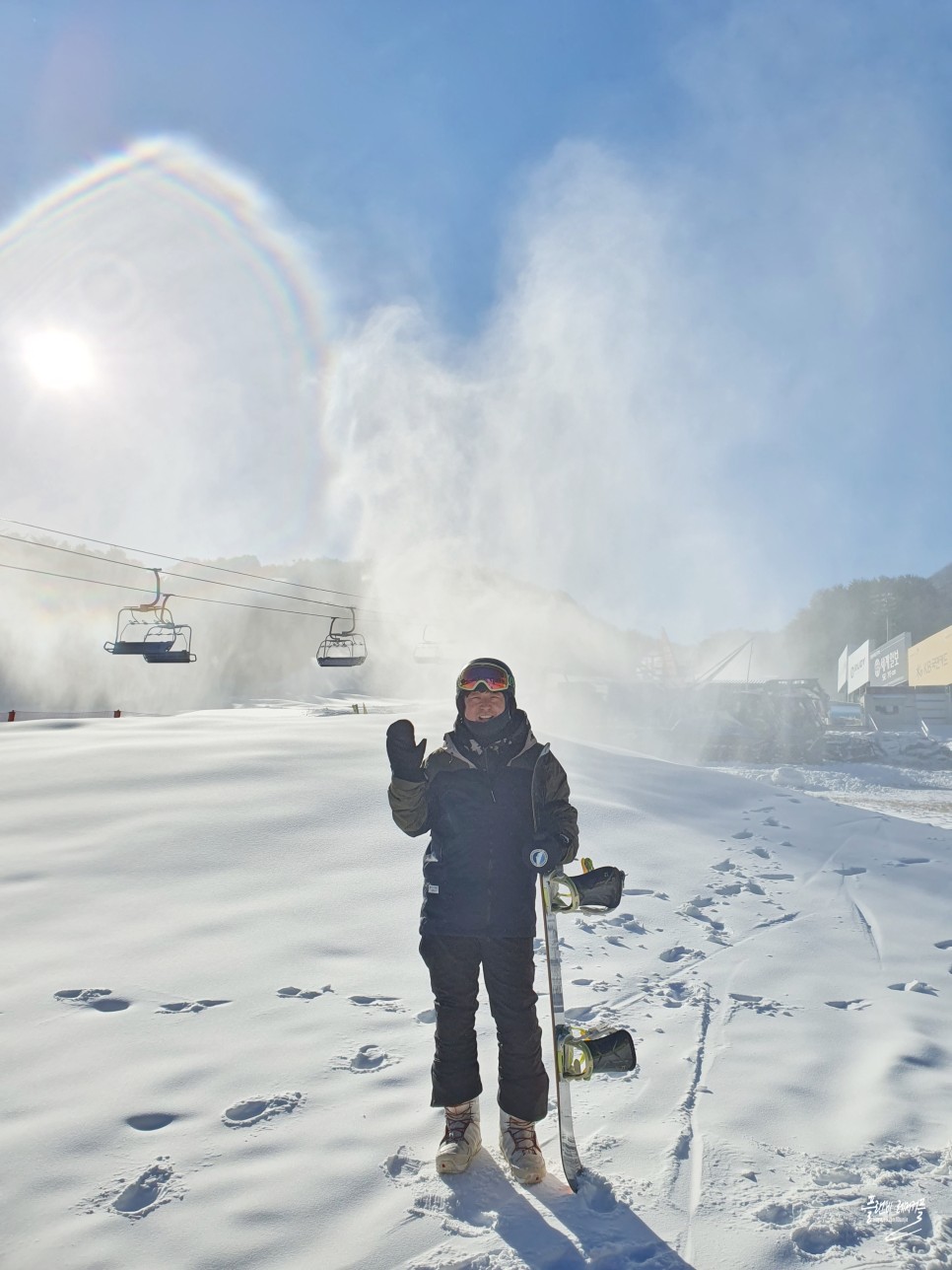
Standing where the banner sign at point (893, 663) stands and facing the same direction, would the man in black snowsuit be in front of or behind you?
in front

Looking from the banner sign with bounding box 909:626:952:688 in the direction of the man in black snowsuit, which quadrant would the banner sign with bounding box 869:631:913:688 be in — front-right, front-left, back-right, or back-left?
back-right

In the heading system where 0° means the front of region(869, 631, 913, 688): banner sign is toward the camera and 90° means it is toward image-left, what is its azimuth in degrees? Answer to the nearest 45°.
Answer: approximately 45°

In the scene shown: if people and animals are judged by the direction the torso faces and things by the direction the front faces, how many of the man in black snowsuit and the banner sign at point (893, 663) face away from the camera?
0

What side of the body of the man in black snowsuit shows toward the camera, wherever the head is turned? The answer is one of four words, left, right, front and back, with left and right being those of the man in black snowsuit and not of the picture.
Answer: front

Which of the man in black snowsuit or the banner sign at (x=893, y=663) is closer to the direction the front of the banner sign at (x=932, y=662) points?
the man in black snowsuit

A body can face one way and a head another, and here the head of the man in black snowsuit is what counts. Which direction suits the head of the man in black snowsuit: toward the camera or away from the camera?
toward the camera

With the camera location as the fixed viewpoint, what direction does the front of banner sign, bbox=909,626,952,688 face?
facing the viewer and to the left of the viewer

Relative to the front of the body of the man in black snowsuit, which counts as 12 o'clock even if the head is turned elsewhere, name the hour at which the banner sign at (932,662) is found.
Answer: The banner sign is roughly at 7 o'clock from the man in black snowsuit.

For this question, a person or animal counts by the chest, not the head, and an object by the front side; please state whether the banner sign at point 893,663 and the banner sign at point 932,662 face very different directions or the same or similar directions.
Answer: same or similar directions

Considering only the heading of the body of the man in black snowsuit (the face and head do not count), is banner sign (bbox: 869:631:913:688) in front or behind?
behind

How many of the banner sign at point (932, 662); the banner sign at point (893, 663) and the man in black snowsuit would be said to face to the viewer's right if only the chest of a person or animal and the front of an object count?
0
